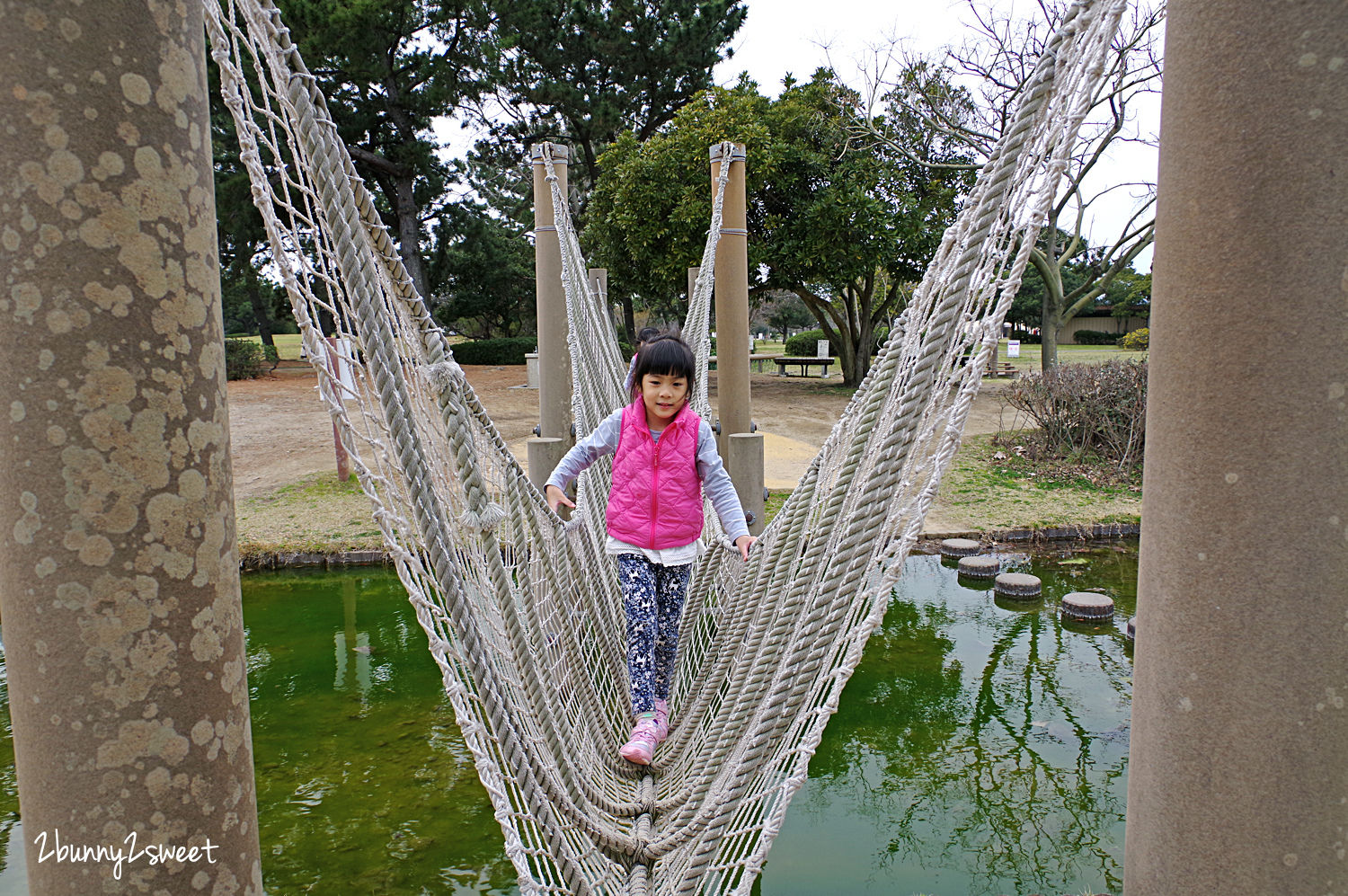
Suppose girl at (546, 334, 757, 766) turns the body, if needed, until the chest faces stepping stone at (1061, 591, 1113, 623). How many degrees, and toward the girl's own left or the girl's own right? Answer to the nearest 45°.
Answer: approximately 135° to the girl's own left

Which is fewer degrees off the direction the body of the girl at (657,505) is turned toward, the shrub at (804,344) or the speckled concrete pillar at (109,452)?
the speckled concrete pillar

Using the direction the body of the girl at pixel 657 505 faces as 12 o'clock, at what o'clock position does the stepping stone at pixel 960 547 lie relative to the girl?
The stepping stone is roughly at 7 o'clock from the girl.

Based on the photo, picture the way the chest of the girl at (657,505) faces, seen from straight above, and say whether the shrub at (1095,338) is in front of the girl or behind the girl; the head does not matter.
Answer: behind

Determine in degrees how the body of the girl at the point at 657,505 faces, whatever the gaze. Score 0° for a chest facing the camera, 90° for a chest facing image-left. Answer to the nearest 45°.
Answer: approximately 0°

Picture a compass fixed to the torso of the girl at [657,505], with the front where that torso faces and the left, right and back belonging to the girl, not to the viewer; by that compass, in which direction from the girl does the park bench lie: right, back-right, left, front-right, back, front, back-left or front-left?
back

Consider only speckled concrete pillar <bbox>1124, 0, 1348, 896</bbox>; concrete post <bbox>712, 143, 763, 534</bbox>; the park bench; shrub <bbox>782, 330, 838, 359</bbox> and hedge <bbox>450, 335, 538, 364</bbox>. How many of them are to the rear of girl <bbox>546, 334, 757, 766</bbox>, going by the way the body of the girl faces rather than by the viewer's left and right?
4

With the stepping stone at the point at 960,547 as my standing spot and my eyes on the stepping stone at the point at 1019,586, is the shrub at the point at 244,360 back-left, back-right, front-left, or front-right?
back-right

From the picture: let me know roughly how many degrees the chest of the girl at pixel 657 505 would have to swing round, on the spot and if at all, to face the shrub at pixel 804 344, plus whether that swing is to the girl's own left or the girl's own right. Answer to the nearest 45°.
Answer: approximately 180°

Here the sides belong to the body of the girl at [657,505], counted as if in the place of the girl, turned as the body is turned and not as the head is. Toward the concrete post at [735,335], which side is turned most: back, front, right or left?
back

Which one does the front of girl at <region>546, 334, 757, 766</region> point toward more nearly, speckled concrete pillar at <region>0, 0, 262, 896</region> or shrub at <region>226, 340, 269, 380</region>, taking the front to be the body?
the speckled concrete pillar

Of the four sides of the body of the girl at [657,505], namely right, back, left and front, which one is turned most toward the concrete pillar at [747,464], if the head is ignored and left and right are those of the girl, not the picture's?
back
